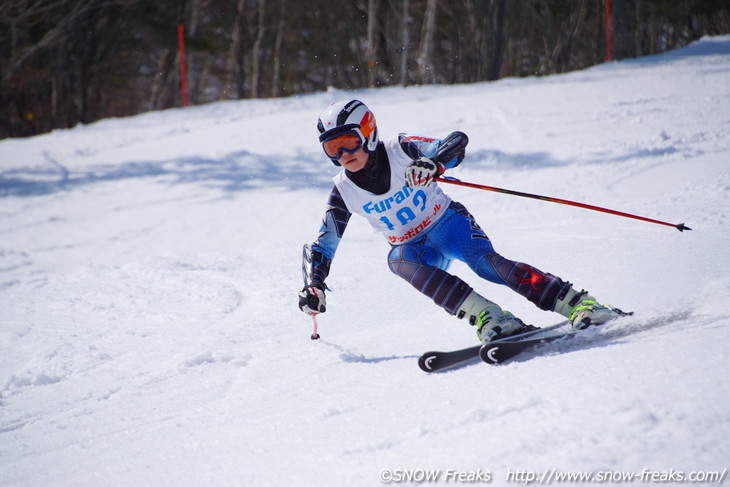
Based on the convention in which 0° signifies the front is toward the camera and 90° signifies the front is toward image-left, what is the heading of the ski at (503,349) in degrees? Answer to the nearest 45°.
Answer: approximately 45°

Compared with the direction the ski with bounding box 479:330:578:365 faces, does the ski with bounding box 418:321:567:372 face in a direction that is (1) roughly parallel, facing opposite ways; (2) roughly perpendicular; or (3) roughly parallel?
roughly parallel

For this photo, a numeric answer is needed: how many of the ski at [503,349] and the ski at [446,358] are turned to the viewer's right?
0

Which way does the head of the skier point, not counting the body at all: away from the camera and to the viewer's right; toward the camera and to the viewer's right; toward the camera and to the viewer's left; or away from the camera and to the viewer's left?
toward the camera and to the viewer's left

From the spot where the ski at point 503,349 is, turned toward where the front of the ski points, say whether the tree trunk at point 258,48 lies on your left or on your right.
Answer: on your right
